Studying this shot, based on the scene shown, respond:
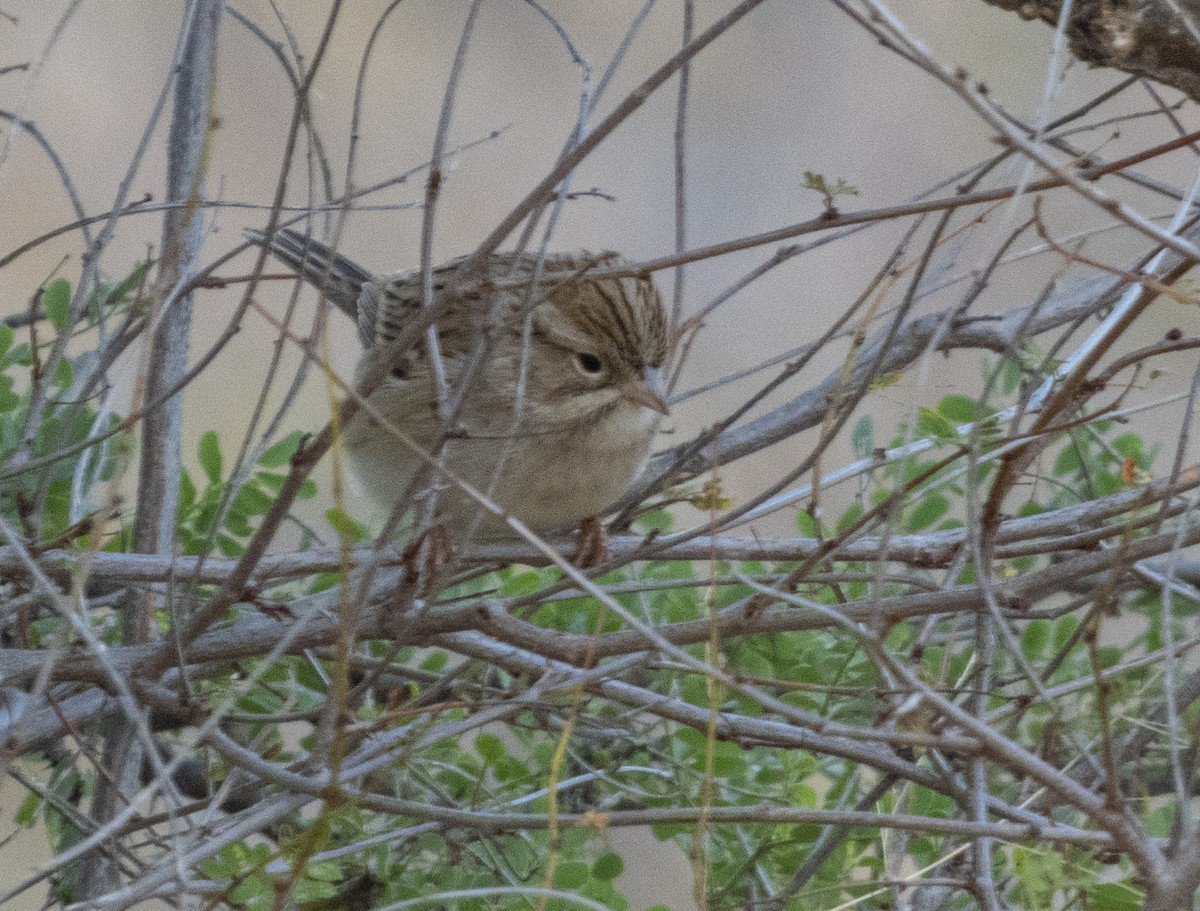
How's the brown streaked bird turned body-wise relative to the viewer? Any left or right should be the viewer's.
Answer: facing the viewer and to the right of the viewer
